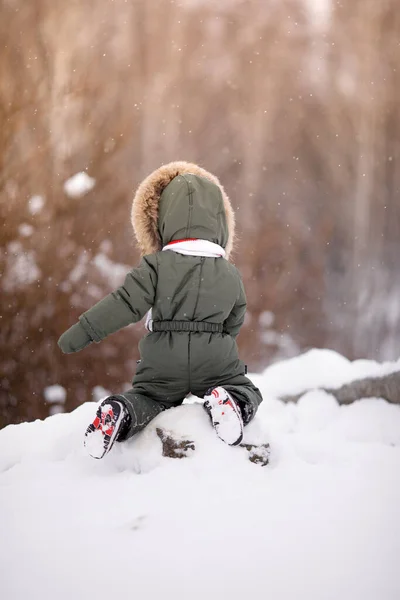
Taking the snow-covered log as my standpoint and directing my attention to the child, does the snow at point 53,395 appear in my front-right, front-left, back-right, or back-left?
front-right

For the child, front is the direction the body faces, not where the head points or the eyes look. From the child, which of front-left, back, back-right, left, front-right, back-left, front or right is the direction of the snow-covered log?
front-right

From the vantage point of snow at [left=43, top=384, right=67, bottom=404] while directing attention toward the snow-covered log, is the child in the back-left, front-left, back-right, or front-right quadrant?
front-right

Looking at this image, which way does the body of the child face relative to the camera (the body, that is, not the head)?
away from the camera

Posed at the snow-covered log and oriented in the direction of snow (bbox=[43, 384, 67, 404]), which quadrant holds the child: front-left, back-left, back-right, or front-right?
front-left
